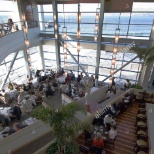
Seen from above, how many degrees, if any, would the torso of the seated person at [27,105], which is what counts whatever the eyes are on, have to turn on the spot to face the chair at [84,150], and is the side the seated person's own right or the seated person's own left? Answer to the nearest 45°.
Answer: approximately 180°

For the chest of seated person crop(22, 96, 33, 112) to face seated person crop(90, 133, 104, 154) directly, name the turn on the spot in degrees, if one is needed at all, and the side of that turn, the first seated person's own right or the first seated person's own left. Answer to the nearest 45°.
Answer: approximately 135° to the first seated person's own right

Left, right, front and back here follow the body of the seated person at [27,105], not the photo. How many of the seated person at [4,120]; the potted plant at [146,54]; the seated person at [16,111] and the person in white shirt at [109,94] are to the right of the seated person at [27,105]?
2

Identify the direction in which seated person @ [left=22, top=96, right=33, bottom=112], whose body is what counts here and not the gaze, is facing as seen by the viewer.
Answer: away from the camera

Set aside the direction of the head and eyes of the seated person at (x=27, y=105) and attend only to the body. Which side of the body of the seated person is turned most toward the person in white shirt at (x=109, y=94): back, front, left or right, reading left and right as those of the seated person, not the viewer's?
right

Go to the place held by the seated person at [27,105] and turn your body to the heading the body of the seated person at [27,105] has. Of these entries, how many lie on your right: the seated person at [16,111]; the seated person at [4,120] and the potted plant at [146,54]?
1

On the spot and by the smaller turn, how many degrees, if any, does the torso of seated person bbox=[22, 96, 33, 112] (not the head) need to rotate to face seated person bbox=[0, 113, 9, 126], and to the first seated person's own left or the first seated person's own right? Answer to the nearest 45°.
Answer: approximately 135° to the first seated person's own left

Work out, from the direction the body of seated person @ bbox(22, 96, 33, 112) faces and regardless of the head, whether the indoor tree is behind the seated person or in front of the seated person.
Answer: behind

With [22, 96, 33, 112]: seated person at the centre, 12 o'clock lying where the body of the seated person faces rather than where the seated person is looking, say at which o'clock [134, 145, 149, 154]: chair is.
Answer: The chair is roughly at 5 o'clock from the seated person.

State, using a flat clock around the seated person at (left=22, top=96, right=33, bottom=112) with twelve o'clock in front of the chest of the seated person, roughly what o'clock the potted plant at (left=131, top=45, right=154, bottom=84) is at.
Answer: The potted plant is roughly at 3 o'clock from the seated person.

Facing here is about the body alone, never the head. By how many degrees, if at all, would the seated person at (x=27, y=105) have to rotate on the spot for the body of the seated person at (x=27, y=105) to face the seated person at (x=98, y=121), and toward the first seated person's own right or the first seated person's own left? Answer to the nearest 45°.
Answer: approximately 135° to the first seated person's own right
